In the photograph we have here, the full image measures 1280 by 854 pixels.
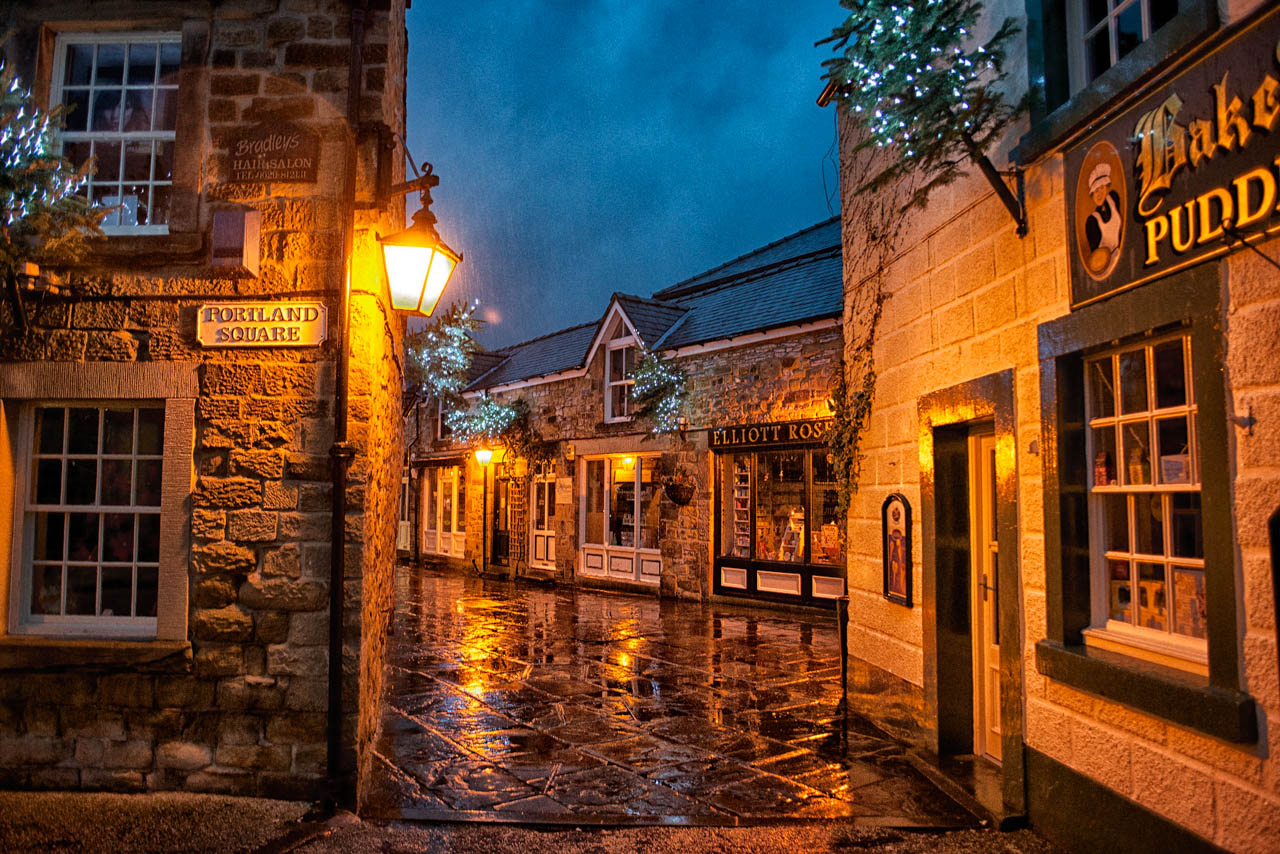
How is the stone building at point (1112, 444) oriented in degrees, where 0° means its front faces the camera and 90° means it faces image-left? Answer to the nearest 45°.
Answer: approximately 45°

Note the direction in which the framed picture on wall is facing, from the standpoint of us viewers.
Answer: facing the viewer and to the left of the viewer

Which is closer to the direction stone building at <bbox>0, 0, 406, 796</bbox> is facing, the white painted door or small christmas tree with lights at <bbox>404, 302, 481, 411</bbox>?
the white painted door

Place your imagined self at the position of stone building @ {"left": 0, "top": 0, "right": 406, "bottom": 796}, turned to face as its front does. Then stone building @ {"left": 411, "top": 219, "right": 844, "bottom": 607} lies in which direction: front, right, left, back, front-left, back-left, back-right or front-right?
back-left

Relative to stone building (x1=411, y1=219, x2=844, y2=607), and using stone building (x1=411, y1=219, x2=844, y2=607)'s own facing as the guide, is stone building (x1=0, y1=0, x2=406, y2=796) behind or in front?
in front

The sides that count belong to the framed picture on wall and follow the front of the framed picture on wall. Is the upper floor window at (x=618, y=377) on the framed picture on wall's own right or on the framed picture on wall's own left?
on the framed picture on wall's own right

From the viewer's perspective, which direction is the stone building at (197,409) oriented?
toward the camera

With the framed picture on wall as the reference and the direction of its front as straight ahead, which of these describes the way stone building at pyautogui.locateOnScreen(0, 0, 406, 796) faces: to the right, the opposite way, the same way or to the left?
to the left

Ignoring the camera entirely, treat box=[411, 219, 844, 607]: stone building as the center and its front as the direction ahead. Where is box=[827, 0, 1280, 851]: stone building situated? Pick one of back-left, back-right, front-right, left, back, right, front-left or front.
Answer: front-left

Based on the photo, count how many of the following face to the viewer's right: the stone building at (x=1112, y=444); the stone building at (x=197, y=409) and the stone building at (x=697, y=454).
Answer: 0

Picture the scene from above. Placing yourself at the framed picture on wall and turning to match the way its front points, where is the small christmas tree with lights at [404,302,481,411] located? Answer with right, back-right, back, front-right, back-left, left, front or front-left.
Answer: right

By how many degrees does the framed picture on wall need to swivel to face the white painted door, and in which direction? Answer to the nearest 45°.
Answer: approximately 90° to its left

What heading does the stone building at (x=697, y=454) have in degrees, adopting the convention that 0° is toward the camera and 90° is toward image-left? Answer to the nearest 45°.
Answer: approximately 45°

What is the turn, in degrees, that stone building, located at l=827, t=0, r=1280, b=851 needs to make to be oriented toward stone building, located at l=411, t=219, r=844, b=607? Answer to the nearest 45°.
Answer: approximately 90° to its right

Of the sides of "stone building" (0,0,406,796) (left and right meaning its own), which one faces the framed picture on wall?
left

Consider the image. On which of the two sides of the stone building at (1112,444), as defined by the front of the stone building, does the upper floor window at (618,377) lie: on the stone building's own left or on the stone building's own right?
on the stone building's own right
